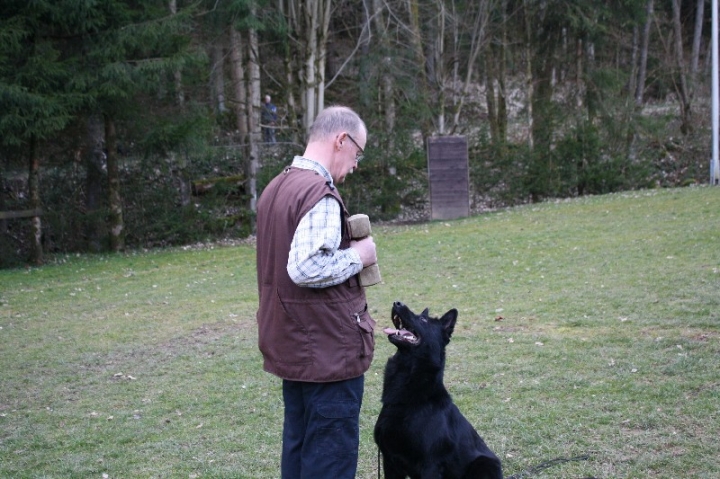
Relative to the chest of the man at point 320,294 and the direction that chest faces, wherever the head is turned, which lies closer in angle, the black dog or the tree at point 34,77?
the black dog

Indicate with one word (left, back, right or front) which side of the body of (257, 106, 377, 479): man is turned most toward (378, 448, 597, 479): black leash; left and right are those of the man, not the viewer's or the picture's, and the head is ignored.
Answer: front

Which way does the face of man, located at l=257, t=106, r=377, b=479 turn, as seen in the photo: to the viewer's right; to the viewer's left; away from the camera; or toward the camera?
to the viewer's right

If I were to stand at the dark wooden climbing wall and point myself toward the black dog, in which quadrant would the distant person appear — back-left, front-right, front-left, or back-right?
back-right

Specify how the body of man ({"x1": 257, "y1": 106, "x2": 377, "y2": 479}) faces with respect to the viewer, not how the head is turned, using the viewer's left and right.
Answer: facing away from the viewer and to the right of the viewer

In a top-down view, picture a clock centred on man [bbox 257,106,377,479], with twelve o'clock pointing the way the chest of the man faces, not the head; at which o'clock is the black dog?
The black dog is roughly at 12 o'clock from the man.

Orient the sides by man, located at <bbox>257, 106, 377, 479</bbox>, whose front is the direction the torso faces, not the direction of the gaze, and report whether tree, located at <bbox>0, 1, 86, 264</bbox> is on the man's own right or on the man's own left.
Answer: on the man's own left

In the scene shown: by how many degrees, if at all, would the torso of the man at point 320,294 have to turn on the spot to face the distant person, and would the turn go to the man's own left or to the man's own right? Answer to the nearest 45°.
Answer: approximately 45° to the man's own left

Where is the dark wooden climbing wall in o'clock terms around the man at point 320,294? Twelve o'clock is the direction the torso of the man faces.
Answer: The dark wooden climbing wall is roughly at 11 o'clock from the man.

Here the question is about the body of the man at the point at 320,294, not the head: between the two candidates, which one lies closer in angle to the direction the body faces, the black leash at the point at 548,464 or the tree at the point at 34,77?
the black leash

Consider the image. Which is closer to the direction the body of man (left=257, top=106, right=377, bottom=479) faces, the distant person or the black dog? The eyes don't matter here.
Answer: the black dog
